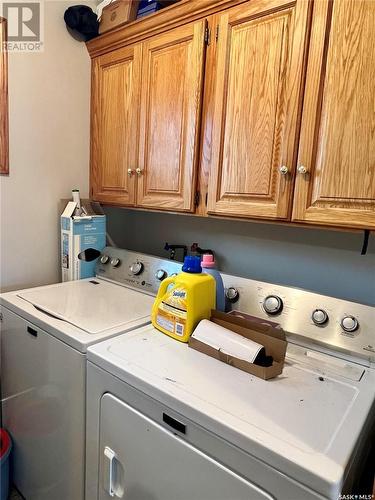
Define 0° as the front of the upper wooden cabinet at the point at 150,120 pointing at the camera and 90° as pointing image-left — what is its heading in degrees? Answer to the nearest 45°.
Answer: approximately 45°

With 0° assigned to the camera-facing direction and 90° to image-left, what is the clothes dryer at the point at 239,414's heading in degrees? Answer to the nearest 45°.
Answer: approximately 45°

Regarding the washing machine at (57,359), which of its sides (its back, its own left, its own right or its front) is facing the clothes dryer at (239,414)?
left

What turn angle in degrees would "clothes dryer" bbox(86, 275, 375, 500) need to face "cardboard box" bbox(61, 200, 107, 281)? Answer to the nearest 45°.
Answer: approximately 90° to its right

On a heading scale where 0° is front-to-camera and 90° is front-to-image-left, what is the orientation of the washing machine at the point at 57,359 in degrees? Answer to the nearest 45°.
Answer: approximately 45°

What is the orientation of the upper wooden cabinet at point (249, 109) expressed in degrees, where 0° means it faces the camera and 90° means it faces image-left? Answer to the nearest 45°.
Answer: approximately 45°
